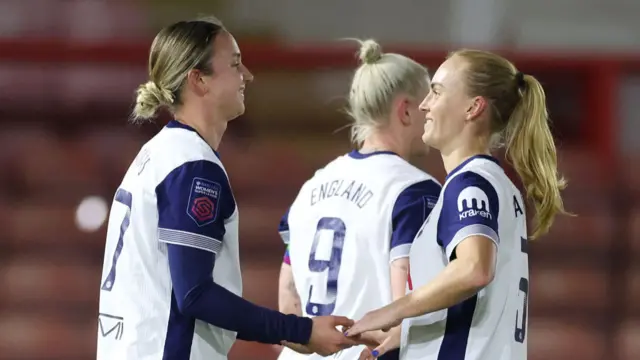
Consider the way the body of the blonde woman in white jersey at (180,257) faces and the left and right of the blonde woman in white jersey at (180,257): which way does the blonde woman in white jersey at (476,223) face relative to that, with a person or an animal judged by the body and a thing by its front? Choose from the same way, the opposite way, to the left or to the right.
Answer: the opposite way

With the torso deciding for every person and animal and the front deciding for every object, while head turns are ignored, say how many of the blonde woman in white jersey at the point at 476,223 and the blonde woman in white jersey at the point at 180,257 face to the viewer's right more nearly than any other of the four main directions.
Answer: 1

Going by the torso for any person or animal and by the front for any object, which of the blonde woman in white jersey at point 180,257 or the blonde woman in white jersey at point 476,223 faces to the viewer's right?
the blonde woman in white jersey at point 180,257

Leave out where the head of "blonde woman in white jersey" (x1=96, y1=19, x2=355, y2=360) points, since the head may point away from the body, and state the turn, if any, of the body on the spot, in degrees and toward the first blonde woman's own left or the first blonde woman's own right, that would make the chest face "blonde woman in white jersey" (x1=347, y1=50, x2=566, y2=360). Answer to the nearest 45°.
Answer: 0° — they already face them

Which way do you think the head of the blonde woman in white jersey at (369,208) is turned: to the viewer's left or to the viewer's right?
to the viewer's right

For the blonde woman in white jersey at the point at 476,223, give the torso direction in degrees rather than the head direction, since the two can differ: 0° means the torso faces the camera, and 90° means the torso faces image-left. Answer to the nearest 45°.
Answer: approximately 90°

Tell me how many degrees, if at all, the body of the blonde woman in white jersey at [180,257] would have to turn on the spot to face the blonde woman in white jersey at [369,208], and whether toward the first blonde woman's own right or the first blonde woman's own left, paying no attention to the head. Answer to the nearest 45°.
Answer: approximately 45° to the first blonde woman's own left

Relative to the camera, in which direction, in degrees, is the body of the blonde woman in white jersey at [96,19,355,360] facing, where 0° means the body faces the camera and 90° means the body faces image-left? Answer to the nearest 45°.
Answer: approximately 270°

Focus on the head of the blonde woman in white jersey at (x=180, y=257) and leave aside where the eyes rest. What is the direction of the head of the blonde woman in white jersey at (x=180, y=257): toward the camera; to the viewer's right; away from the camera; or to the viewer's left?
to the viewer's right

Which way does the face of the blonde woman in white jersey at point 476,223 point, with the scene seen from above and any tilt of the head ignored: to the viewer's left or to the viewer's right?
to the viewer's left
